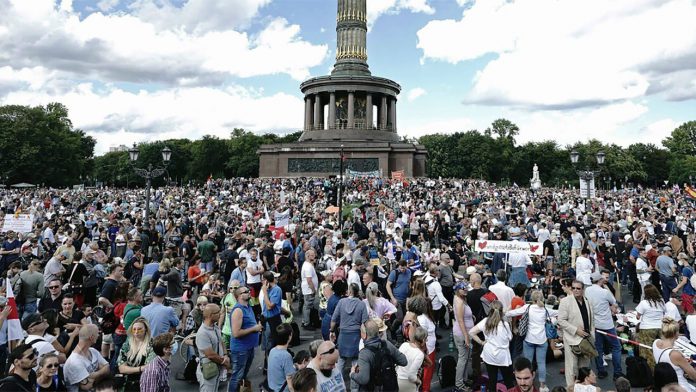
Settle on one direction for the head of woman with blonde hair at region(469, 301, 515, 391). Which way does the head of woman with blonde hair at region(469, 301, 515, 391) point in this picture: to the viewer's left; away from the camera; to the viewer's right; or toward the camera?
away from the camera

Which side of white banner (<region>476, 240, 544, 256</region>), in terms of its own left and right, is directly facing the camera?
front

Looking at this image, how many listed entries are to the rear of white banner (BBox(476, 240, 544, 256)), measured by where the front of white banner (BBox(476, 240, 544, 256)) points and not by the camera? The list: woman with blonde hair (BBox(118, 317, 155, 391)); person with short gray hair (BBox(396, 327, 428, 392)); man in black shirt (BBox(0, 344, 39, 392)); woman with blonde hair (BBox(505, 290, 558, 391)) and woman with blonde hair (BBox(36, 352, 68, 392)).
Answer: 0

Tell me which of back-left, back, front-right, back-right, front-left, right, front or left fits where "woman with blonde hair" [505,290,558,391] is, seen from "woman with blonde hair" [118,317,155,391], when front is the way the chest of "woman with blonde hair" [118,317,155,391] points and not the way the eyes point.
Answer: left

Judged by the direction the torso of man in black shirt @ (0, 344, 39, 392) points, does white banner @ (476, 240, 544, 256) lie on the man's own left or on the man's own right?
on the man's own left

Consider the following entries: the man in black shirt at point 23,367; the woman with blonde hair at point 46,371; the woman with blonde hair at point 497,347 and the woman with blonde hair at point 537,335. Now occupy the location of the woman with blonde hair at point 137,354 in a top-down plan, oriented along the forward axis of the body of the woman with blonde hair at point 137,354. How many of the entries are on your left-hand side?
2

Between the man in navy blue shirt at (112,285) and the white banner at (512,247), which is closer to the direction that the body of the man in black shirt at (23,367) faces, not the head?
the white banner

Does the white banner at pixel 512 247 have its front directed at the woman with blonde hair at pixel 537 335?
yes

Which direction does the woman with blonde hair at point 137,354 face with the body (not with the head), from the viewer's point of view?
toward the camera

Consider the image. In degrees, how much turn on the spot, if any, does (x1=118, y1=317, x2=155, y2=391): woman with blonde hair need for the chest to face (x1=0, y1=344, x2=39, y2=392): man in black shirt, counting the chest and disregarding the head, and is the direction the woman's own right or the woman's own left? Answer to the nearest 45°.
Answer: approximately 45° to the woman's own right

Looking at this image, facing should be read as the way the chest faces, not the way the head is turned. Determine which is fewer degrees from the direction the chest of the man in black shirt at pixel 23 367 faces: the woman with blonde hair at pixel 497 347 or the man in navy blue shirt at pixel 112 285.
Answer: the woman with blonde hair

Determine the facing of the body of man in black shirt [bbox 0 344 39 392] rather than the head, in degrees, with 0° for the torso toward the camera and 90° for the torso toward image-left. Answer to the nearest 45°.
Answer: approximately 315°

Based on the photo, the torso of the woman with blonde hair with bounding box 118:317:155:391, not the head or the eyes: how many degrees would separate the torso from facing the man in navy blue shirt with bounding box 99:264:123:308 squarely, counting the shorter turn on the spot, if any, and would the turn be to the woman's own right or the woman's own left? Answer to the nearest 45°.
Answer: approximately 180°

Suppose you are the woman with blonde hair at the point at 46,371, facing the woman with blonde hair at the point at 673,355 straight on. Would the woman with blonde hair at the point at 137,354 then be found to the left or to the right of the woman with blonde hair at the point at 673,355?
left

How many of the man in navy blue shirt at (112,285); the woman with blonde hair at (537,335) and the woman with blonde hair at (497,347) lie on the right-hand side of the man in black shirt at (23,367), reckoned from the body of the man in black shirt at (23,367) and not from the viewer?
0

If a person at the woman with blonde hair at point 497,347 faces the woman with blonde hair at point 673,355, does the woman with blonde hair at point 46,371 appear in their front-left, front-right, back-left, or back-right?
back-right

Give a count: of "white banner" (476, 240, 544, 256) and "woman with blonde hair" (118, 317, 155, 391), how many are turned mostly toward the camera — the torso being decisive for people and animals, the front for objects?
2

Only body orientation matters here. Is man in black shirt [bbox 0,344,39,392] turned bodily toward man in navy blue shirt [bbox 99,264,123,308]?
no

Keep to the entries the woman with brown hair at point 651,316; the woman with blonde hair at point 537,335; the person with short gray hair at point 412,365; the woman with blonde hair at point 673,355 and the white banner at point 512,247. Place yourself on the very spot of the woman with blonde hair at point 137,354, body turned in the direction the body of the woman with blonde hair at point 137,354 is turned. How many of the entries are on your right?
0
